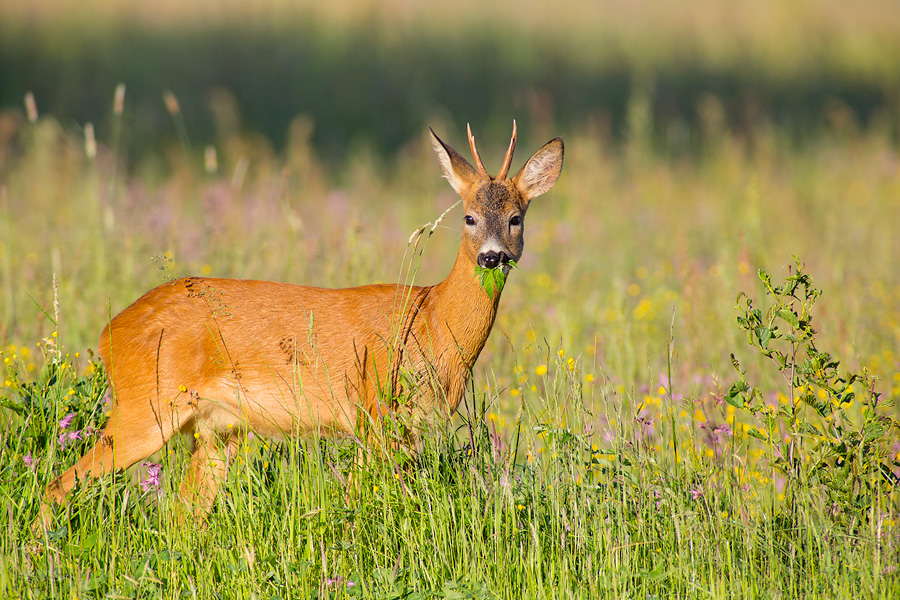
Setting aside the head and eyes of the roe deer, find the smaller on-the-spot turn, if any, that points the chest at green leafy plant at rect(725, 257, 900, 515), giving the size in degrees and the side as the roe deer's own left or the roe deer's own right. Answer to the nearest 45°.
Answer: approximately 45° to the roe deer's own right

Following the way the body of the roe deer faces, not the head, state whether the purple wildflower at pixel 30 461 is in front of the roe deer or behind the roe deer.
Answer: behind

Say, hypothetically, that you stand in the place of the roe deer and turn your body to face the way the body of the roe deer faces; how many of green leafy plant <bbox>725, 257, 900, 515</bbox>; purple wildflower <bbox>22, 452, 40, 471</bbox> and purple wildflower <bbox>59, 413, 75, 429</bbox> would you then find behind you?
2

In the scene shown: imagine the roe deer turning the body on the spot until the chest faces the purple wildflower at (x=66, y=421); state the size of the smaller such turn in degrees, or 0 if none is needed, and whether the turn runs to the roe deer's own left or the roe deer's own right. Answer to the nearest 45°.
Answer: approximately 180°

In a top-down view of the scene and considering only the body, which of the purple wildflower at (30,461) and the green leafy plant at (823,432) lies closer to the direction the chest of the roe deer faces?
the green leafy plant

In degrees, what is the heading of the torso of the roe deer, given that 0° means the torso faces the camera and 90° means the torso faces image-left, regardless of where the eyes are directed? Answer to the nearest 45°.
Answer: approximately 270°
